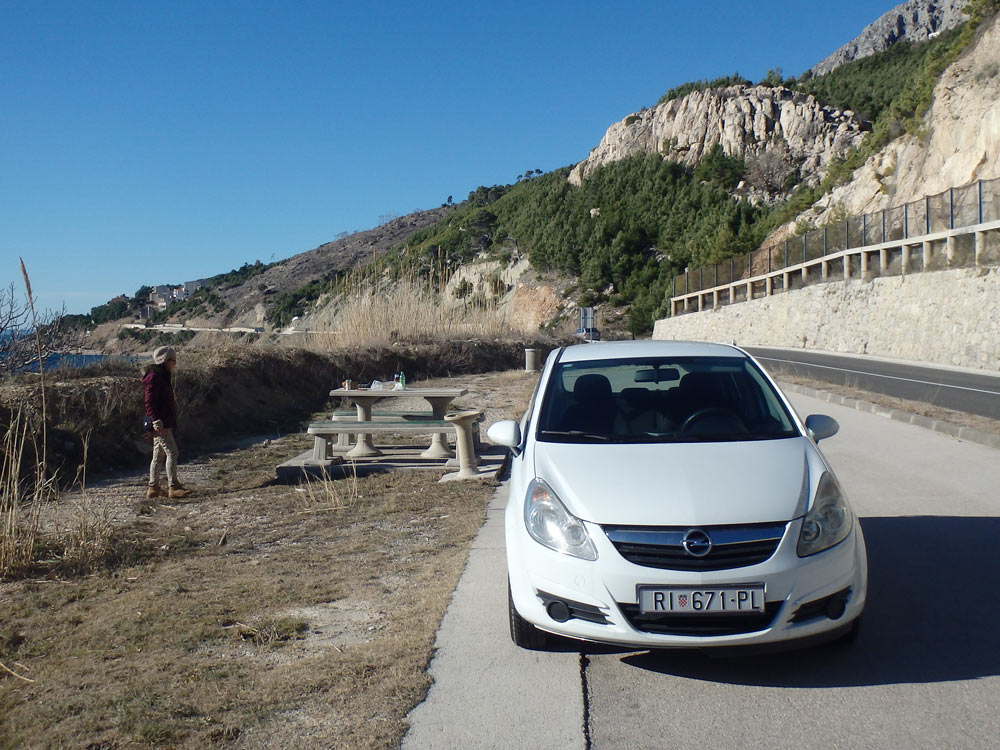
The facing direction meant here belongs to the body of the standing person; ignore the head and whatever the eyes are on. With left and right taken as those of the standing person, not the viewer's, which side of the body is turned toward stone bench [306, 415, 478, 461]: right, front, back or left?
front

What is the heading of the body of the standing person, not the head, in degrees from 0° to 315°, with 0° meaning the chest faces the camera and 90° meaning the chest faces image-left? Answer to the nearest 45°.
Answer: approximately 270°

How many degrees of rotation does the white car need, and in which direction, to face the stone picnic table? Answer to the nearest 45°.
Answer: approximately 135° to its right

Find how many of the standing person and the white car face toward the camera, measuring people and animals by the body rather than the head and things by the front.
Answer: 1

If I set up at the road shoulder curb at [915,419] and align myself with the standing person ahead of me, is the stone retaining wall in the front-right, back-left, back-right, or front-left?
back-right

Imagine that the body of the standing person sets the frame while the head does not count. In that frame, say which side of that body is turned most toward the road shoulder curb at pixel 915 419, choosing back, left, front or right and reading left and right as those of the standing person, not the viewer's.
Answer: front

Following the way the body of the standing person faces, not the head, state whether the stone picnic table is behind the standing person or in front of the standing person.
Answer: in front

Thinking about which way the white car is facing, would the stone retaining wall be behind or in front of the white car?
behind

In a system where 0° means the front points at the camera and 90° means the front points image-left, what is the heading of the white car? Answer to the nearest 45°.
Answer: approximately 0°
